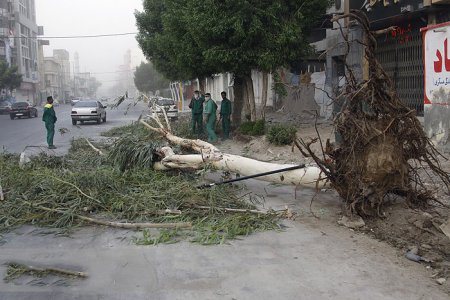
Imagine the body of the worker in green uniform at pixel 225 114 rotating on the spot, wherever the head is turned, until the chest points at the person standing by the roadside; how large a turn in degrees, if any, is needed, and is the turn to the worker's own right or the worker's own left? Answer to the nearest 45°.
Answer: approximately 45° to the worker's own right

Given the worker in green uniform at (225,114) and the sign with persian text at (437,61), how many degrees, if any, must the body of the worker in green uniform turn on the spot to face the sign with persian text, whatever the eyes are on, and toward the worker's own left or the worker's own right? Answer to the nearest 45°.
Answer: approximately 90° to the worker's own left

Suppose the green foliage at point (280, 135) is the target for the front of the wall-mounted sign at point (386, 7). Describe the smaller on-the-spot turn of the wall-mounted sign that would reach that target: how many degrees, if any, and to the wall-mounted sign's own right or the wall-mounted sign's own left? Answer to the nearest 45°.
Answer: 0° — it already faces it

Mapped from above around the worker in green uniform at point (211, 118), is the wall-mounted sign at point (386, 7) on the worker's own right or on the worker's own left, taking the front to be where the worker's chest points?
on the worker's own left

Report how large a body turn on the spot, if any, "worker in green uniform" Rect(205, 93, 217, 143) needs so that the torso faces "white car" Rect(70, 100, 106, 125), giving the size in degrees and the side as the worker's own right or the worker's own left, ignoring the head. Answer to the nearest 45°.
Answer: approximately 90° to the worker's own right

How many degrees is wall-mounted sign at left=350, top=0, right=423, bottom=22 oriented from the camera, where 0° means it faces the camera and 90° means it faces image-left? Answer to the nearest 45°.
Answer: approximately 45°

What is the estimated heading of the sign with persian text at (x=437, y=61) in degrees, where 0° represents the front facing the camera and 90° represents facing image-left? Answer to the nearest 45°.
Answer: approximately 45°

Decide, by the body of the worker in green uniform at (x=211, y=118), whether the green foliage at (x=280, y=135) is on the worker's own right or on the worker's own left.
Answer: on the worker's own left
